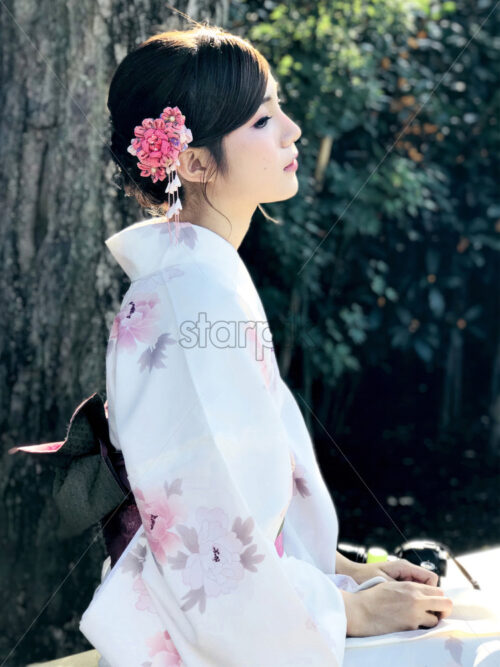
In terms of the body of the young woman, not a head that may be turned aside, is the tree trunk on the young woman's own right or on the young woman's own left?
on the young woman's own left

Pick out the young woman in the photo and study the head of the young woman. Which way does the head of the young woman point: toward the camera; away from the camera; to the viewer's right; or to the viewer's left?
to the viewer's right

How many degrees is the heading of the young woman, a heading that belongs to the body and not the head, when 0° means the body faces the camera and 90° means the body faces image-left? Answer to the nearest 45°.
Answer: approximately 270°
